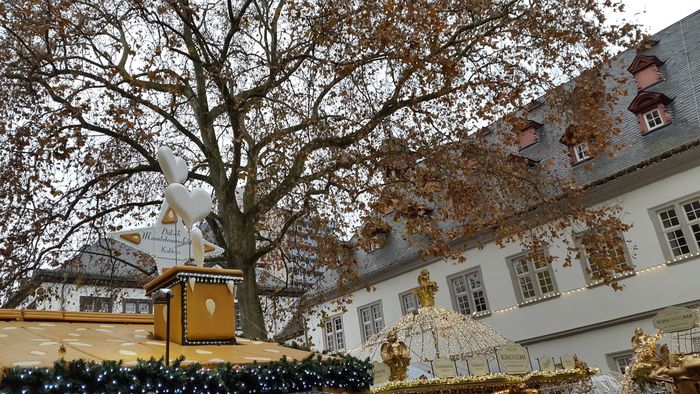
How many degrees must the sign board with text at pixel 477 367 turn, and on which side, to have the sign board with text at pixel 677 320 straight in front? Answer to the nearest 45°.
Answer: approximately 45° to its left

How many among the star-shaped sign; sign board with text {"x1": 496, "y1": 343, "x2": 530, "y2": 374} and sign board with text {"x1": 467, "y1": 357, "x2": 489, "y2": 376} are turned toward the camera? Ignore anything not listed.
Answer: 3

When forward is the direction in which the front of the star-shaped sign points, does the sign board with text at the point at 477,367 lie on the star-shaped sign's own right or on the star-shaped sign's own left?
on the star-shaped sign's own left

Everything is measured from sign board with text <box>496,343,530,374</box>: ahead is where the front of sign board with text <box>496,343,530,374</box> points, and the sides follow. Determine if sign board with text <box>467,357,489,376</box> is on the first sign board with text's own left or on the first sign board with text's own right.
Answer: on the first sign board with text's own right

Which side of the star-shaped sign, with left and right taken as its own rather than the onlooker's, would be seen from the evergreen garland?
front

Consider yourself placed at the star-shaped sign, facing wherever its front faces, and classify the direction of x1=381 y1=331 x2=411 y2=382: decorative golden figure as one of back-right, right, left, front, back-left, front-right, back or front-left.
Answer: back-left

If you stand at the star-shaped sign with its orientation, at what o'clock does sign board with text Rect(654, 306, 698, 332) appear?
The sign board with text is roughly at 9 o'clock from the star-shaped sign.

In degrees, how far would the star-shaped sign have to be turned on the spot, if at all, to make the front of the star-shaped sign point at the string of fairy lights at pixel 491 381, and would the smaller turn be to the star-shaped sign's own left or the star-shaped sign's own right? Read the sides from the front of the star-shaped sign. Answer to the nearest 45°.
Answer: approximately 135° to the star-shaped sign's own left

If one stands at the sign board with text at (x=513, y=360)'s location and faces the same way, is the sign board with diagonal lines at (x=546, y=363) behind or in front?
behind

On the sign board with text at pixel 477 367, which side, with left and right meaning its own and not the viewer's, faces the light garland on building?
back

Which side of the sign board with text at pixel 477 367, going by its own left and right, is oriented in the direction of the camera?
front

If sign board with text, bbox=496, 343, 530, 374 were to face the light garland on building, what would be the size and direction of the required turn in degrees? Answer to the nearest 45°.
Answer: approximately 180°
